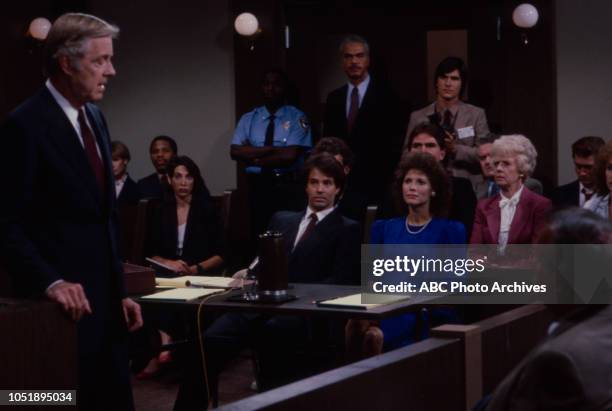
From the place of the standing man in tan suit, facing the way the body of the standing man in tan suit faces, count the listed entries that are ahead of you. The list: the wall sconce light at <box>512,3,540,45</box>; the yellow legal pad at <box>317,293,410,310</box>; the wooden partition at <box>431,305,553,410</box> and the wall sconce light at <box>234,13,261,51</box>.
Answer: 2

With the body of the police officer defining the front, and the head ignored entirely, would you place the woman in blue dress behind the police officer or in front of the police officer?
in front

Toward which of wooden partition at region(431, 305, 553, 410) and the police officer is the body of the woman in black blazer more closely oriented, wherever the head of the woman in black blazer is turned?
the wooden partition

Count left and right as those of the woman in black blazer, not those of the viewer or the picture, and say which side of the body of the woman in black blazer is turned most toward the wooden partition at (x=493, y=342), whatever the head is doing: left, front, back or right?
front

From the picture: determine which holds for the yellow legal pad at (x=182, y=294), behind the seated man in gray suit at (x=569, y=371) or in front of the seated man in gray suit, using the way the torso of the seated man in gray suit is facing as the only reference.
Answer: in front

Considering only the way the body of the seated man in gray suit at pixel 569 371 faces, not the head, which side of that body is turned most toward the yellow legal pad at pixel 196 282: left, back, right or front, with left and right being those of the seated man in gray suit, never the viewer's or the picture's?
front

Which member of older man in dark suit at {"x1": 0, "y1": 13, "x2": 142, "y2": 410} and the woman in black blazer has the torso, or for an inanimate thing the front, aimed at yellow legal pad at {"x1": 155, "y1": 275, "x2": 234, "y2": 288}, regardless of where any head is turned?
the woman in black blazer

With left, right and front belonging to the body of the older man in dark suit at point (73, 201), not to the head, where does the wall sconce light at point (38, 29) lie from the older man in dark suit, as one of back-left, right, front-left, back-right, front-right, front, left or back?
back-left
